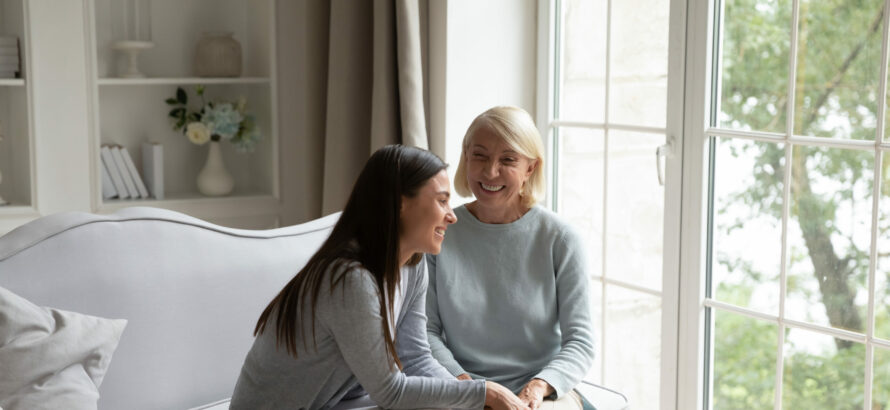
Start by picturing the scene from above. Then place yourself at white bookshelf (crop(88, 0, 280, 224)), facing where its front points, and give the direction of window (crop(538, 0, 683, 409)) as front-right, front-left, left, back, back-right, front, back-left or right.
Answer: front-left

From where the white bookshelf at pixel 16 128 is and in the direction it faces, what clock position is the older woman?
The older woman is roughly at 11 o'clock from the white bookshelf.

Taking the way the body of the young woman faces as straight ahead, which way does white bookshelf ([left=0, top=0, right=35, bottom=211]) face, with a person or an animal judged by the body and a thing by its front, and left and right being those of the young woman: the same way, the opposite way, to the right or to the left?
to the right

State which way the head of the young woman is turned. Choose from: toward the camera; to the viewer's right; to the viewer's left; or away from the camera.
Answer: to the viewer's right

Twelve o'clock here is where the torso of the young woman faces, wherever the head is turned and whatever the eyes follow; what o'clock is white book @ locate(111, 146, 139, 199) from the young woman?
The white book is roughly at 8 o'clock from the young woman.

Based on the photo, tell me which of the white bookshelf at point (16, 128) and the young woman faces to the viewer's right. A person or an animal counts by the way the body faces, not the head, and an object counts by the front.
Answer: the young woman

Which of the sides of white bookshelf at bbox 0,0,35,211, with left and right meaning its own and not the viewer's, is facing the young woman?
front

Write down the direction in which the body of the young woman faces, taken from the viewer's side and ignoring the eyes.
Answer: to the viewer's right

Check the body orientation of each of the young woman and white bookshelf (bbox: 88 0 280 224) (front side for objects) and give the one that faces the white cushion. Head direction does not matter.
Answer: the white bookshelf

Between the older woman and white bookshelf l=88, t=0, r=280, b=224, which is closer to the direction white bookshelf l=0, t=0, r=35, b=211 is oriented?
the older woman

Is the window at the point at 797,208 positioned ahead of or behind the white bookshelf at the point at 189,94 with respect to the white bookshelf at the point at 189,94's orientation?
ahead

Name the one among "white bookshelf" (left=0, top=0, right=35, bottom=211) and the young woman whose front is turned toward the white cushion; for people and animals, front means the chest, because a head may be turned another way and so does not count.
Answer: the white bookshelf

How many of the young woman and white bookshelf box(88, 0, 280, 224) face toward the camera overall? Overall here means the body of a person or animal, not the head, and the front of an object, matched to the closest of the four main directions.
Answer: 1
